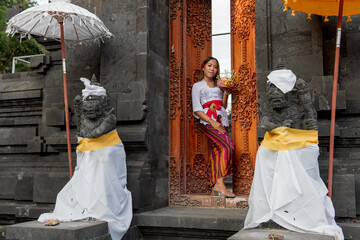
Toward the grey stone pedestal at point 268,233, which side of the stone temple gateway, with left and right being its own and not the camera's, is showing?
front

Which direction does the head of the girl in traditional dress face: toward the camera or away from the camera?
toward the camera

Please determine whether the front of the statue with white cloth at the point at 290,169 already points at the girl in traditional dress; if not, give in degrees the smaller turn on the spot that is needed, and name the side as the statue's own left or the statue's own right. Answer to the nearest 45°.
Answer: approximately 90° to the statue's own right

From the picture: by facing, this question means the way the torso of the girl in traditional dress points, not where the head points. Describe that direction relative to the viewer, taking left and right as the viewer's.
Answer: facing the viewer and to the right of the viewer

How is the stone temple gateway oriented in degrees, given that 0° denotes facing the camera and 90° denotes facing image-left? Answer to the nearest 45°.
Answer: approximately 0°

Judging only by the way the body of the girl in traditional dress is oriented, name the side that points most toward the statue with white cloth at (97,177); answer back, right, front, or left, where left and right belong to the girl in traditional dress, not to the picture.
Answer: right

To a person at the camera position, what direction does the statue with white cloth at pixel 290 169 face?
facing the viewer and to the left of the viewer

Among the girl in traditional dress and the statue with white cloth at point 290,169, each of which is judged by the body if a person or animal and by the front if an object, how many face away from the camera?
0
